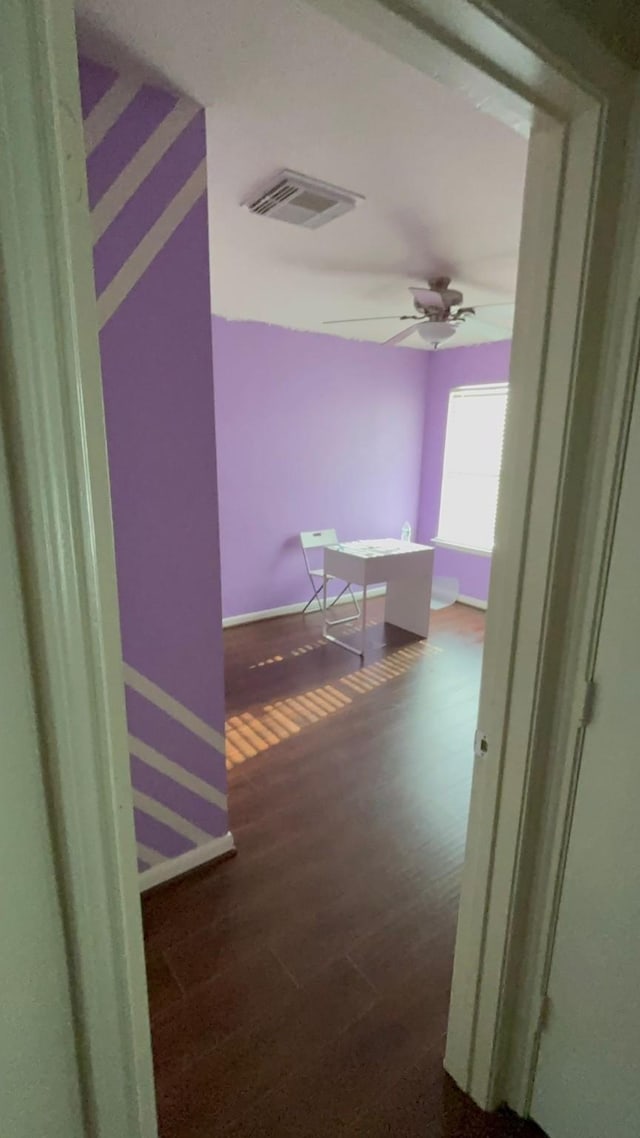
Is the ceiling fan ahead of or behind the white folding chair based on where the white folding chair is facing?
ahead

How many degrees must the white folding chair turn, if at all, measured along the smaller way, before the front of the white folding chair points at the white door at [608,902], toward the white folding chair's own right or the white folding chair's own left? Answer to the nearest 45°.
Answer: approximately 45° to the white folding chair's own right

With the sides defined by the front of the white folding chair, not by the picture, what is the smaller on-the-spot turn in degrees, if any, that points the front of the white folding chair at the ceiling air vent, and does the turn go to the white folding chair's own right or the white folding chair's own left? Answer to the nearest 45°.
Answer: approximately 45° to the white folding chair's own right

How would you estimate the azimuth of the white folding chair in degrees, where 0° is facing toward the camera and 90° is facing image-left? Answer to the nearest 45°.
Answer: approximately 315°

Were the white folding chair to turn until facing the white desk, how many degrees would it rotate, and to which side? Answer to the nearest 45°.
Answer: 0° — it already faces it

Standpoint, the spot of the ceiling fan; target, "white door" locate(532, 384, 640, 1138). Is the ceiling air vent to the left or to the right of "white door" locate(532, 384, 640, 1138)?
right

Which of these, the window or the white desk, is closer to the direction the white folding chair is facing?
the white desk

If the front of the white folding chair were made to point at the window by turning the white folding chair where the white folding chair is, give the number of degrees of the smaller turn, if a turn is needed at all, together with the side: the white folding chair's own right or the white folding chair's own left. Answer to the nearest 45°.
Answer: approximately 45° to the white folding chair's own left

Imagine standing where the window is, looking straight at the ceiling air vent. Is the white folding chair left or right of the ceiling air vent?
right

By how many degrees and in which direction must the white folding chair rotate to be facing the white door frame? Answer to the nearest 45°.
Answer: approximately 45° to its right
